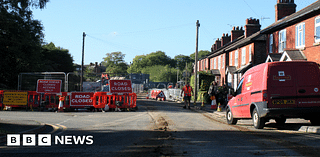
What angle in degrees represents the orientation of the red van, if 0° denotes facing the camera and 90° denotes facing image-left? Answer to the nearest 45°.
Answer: approximately 135°

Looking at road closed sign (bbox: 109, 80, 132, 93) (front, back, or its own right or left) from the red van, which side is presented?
front

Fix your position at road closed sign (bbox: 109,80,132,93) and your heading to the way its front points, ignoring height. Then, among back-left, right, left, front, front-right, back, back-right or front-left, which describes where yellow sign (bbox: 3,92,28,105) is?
right

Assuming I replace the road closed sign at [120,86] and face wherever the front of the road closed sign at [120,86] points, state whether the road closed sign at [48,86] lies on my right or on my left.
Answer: on my right

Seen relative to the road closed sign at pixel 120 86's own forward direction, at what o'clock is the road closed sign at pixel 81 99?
the road closed sign at pixel 81 99 is roughly at 3 o'clock from the road closed sign at pixel 120 86.

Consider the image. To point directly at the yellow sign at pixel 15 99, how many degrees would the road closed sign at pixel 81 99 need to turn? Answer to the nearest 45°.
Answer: approximately 90° to its right

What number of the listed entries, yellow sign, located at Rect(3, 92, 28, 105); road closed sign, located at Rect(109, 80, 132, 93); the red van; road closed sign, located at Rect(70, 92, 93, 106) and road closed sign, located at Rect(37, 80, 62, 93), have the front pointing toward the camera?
4

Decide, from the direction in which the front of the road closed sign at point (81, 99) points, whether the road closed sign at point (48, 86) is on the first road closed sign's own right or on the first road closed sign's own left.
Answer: on the first road closed sign's own right

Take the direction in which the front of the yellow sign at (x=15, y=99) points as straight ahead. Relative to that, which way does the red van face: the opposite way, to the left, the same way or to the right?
the opposite way
